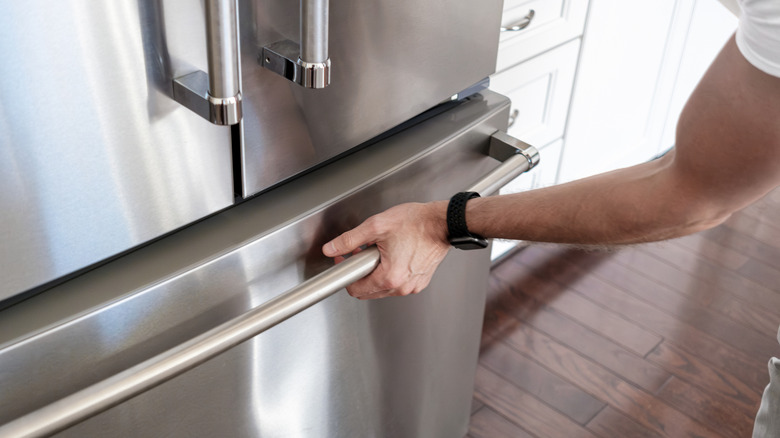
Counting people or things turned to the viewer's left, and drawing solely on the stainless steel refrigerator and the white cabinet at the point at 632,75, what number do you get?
0

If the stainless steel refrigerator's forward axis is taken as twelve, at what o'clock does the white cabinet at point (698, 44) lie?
The white cabinet is roughly at 9 o'clock from the stainless steel refrigerator.

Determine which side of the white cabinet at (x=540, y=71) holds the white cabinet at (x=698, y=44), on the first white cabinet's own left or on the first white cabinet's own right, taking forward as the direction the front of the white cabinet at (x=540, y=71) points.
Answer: on the first white cabinet's own left

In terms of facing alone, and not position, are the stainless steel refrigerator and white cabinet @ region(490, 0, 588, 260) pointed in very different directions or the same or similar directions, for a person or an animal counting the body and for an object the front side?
same or similar directions

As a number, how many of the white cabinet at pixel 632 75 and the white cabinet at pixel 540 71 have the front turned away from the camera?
0

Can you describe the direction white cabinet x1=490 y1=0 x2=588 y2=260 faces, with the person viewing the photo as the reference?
facing the viewer and to the right of the viewer

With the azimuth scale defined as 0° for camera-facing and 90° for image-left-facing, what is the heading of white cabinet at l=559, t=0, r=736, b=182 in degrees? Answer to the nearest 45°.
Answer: approximately 315°

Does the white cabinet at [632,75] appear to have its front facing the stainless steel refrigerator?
no

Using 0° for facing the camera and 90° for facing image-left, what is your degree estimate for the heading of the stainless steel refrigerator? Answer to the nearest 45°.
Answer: approximately 315°

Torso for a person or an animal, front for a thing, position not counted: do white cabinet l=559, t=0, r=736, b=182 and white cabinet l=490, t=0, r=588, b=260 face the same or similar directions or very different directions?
same or similar directions
